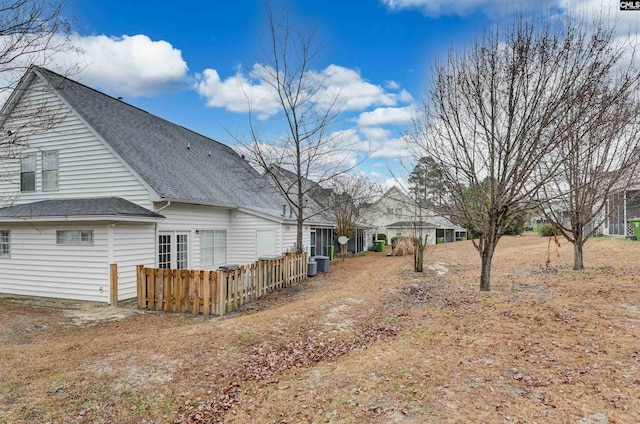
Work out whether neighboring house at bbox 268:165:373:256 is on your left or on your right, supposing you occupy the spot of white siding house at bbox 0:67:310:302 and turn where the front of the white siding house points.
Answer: on your right

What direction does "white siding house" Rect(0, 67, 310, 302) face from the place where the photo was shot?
facing away from the viewer and to the left of the viewer

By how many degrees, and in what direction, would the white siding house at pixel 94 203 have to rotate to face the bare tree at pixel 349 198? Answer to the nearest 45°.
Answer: approximately 90° to its right

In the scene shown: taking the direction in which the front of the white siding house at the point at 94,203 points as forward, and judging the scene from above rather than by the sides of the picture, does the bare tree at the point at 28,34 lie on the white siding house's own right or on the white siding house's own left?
on the white siding house's own left
